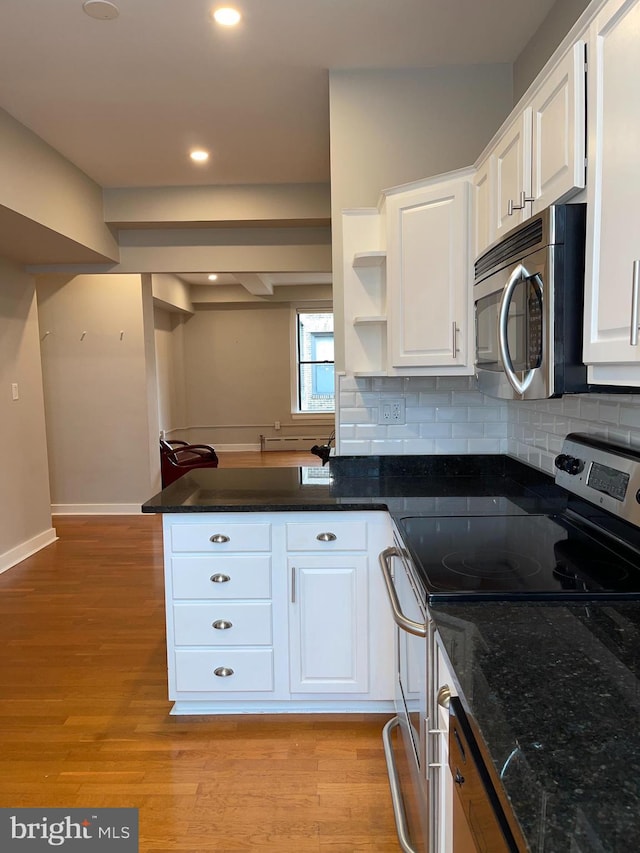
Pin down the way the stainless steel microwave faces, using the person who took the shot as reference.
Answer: facing the viewer and to the left of the viewer

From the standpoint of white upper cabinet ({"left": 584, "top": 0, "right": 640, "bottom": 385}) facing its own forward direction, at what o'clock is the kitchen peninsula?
The kitchen peninsula is roughly at 1 o'clock from the white upper cabinet.

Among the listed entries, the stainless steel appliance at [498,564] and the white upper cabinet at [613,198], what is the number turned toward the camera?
0

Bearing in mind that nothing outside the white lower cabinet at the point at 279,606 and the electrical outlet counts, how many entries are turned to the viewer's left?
0

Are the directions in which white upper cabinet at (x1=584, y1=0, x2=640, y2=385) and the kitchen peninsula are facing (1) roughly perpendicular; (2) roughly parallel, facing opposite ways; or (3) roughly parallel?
roughly perpendicular

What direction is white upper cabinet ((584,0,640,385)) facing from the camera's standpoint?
to the viewer's left

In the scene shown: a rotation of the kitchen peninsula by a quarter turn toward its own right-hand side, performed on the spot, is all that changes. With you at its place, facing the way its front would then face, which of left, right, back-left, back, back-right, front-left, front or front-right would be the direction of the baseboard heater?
right

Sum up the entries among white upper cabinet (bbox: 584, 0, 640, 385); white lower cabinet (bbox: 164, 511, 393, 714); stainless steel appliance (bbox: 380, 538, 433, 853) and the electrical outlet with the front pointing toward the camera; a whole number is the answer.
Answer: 2

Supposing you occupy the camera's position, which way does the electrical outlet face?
facing the viewer

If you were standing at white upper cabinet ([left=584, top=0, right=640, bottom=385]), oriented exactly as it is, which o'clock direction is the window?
The window is roughly at 2 o'clock from the white upper cabinet.

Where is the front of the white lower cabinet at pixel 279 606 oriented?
toward the camera

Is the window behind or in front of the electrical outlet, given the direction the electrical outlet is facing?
behind

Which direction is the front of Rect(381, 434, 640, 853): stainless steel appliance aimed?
to the viewer's left
